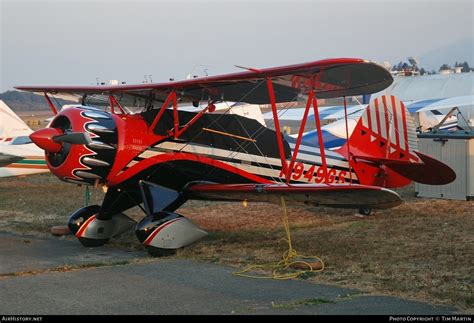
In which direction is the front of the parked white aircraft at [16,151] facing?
to the viewer's right

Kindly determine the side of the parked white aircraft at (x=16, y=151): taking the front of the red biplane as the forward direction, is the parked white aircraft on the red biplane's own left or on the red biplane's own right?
on the red biplane's own right

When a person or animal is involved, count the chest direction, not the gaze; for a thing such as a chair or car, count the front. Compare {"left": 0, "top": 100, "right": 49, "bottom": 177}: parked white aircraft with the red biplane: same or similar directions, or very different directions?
very different directions

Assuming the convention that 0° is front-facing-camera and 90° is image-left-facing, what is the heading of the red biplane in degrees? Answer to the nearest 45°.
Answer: approximately 45°

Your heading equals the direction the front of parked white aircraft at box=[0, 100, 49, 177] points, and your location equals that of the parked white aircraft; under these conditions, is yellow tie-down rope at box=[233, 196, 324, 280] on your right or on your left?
on your right

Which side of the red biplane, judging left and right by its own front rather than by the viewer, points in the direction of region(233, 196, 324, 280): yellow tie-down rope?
left

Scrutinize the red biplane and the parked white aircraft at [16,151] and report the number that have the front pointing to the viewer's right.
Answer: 1
